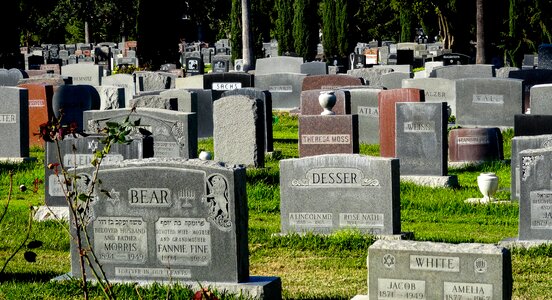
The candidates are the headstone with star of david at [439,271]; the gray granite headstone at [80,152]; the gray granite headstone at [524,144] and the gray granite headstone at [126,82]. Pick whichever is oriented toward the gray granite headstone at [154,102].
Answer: the gray granite headstone at [126,82]

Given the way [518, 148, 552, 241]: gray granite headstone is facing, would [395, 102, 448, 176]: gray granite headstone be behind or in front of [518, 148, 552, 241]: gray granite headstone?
behind

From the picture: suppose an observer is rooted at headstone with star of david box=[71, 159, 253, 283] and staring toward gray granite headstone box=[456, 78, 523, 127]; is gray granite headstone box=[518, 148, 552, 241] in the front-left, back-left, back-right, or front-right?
front-right

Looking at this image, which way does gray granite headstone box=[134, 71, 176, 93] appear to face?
toward the camera

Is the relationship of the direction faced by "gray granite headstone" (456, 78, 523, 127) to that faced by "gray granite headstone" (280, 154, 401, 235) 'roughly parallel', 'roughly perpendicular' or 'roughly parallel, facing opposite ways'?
roughly parallel

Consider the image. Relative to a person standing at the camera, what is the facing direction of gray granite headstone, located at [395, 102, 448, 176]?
facing the viewer

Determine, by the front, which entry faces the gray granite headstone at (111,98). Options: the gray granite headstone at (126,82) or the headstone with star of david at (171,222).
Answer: the gray granite headstone at (126,82)

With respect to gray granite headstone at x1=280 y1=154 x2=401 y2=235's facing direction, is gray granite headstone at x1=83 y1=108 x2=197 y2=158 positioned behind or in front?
behind

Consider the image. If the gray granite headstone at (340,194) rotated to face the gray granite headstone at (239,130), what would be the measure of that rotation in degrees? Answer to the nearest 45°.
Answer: approximately 180°

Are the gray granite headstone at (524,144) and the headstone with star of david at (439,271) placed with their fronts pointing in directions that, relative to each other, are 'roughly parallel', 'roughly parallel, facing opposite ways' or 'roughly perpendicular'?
roughly parallel

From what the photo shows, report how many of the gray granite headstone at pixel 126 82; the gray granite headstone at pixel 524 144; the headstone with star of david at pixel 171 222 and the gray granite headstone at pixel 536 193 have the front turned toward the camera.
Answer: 4

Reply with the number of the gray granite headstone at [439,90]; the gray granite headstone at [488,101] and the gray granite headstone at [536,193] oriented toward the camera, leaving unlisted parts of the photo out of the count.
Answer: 3

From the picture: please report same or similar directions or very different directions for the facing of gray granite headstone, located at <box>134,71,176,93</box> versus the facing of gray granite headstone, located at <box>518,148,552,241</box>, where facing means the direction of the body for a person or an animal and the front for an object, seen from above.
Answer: same or similar directions

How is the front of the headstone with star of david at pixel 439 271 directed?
toward the camera

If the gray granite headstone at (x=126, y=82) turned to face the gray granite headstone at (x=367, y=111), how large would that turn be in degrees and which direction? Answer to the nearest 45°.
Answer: approximately 45° to its left
